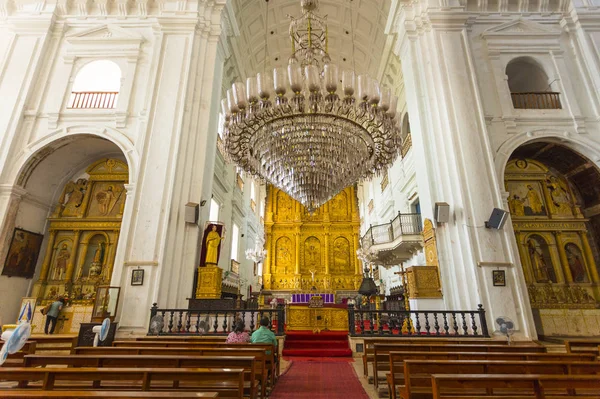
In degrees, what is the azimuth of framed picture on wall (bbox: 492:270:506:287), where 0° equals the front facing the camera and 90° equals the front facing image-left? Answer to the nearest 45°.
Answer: approximately 0°

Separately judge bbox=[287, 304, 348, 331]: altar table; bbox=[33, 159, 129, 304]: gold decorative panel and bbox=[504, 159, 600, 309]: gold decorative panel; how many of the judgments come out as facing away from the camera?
0

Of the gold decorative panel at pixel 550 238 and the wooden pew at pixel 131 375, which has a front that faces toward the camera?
the gold decorative panel

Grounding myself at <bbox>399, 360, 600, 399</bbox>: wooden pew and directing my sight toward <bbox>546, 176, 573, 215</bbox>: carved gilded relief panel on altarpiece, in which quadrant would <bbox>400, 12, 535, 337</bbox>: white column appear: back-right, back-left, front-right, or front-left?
front-left

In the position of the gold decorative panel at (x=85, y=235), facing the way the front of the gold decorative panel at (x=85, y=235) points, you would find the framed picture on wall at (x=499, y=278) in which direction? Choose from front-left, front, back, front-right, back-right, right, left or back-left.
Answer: front-left

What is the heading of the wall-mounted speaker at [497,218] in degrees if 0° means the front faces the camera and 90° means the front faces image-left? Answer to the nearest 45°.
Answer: approximately 45°

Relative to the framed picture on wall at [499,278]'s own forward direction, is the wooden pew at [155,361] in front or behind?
in front

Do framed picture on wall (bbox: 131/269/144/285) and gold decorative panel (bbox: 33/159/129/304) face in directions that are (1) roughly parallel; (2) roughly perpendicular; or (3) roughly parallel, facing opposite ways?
roughly parallel

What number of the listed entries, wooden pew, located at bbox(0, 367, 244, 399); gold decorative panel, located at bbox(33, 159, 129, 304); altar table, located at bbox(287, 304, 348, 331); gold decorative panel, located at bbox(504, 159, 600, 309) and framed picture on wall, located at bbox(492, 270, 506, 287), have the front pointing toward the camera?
4

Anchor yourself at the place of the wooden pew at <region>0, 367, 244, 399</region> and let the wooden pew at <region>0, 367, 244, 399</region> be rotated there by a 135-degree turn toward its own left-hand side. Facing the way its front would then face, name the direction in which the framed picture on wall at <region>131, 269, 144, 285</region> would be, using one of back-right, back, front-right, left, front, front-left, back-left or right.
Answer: back-right

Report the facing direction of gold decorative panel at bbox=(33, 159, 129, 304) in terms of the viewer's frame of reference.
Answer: facing the viewer

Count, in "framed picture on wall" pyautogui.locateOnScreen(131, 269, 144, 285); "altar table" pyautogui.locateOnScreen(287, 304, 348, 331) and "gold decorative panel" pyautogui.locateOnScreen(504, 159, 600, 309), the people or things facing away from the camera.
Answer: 0

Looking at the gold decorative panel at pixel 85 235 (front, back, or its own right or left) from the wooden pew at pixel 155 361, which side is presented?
front

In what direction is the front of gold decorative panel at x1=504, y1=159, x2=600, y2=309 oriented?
toward the camera

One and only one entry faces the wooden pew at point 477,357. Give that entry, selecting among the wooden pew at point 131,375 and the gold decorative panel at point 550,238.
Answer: the gold decorative panel

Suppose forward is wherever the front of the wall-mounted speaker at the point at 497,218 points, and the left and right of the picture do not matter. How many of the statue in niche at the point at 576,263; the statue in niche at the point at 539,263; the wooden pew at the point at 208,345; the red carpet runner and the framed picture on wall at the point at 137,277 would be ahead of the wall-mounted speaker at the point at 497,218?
3

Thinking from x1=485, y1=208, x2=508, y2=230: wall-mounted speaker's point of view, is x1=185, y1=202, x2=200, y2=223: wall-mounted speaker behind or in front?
in front

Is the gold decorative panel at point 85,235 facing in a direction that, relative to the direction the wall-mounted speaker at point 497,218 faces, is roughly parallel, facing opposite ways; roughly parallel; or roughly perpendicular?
roughly perpendicular
